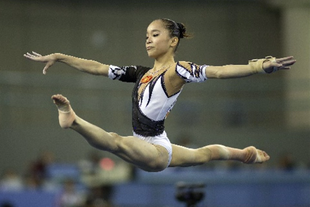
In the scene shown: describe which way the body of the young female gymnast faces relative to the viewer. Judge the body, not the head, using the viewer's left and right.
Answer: facing the viewer and to the left of the viewer
